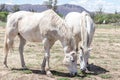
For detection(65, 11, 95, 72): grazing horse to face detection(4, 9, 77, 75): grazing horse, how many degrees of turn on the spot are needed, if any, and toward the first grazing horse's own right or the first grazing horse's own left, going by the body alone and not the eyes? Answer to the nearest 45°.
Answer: approximately 90° to the first grazing horse's own right

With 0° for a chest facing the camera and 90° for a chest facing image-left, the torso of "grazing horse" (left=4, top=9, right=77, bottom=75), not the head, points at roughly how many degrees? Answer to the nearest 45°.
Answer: approximately 315°
